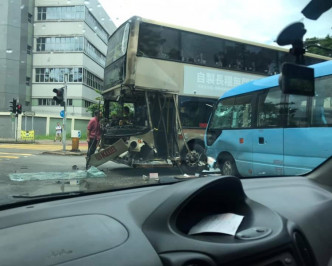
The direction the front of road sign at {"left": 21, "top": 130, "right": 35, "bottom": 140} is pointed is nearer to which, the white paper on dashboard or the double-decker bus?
the white paper on dashboard

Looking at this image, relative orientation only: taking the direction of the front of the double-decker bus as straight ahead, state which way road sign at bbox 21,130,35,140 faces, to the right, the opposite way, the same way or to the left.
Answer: to the left

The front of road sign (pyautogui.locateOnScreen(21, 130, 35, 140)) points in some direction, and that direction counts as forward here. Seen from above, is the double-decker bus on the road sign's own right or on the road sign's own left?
on the road sign's own left

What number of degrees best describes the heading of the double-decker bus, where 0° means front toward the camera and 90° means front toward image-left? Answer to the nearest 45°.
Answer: approximately 45°
